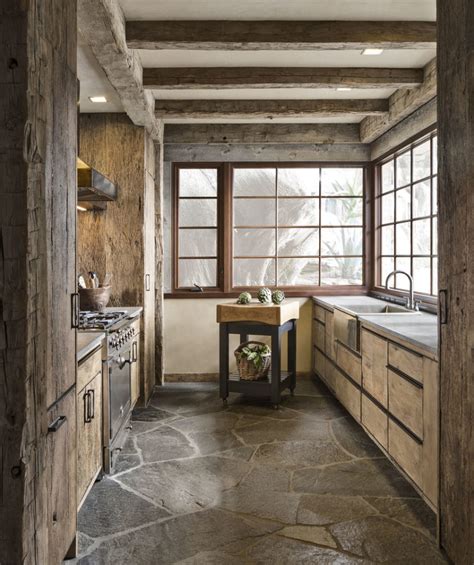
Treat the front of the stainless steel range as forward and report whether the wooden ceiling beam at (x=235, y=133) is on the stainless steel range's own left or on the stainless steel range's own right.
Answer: on the stainless steel range's own left

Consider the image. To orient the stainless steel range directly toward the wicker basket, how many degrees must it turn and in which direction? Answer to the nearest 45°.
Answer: approximately 45° to its left

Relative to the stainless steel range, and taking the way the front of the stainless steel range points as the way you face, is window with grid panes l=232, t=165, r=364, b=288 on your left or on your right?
on your left

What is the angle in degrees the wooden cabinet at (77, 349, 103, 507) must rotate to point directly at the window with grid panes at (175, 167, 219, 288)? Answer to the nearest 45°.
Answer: approximately 90° to its left

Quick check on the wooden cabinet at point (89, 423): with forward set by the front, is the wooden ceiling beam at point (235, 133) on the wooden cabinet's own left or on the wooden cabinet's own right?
on the wooden cabinet's own left

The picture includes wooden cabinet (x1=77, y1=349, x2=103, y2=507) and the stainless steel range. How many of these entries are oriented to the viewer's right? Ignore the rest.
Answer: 2

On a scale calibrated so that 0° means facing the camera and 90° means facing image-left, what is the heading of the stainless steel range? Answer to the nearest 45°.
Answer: approximately 270°

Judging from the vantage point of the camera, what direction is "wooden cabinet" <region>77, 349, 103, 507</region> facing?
facing to the right of the viewer

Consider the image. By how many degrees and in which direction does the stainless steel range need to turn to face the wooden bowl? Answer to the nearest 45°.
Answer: approximately 90° to its left
